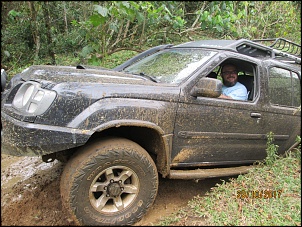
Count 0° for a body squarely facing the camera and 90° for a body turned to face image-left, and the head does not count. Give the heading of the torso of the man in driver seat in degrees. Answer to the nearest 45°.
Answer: approximately 45°
